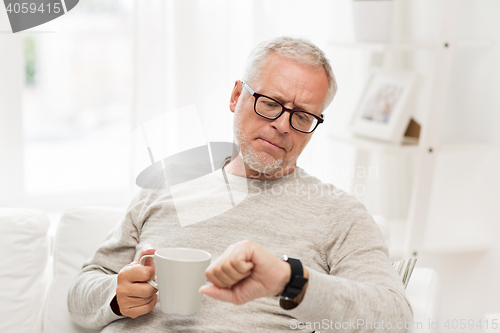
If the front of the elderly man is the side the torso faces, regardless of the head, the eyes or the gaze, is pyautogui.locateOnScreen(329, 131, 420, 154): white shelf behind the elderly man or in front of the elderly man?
behind

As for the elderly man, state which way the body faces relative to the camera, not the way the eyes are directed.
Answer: toward the camera

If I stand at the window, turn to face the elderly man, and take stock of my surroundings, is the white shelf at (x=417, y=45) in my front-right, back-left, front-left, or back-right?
front-left

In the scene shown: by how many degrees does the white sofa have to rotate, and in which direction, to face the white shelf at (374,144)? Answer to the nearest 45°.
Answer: approximately 135° to its left

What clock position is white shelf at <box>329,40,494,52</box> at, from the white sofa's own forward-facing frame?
The white shelf is roughly at 8 o'clock from the white sofa.

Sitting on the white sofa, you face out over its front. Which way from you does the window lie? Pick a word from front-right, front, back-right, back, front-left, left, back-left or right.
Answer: back

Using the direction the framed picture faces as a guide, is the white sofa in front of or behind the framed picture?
in front

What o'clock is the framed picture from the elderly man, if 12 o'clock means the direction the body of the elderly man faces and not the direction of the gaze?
The framed picture is roughly at 7 o'clock from the elderly man.

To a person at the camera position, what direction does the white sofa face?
facing the viewer

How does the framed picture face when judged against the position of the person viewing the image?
facing the viewer and to the left of the viewer
